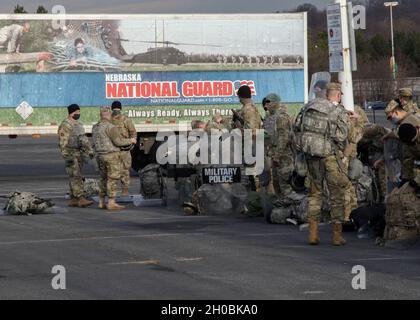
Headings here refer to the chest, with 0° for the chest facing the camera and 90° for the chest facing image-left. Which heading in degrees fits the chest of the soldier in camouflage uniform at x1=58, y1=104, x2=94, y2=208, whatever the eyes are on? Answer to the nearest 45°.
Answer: approximately 315°

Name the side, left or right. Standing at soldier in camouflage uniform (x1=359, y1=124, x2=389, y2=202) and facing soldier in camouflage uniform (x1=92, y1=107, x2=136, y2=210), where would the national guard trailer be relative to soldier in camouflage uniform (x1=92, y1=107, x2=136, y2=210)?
right

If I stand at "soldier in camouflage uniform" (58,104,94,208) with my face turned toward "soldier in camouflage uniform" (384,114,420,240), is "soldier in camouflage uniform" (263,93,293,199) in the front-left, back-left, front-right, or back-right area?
front-left

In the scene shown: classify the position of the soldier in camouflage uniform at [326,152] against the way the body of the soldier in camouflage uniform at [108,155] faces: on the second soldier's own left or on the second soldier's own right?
on the second soldier's own right

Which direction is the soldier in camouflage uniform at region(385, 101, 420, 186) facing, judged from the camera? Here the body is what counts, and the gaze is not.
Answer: to the viewer's left

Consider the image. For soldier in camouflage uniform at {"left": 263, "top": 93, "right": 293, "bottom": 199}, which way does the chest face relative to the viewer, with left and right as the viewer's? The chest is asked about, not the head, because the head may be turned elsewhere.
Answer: facing to the left of the viewer

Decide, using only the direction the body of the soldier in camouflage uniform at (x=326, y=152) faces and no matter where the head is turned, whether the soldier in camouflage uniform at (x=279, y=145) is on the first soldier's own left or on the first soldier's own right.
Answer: on the first soldier's own left
